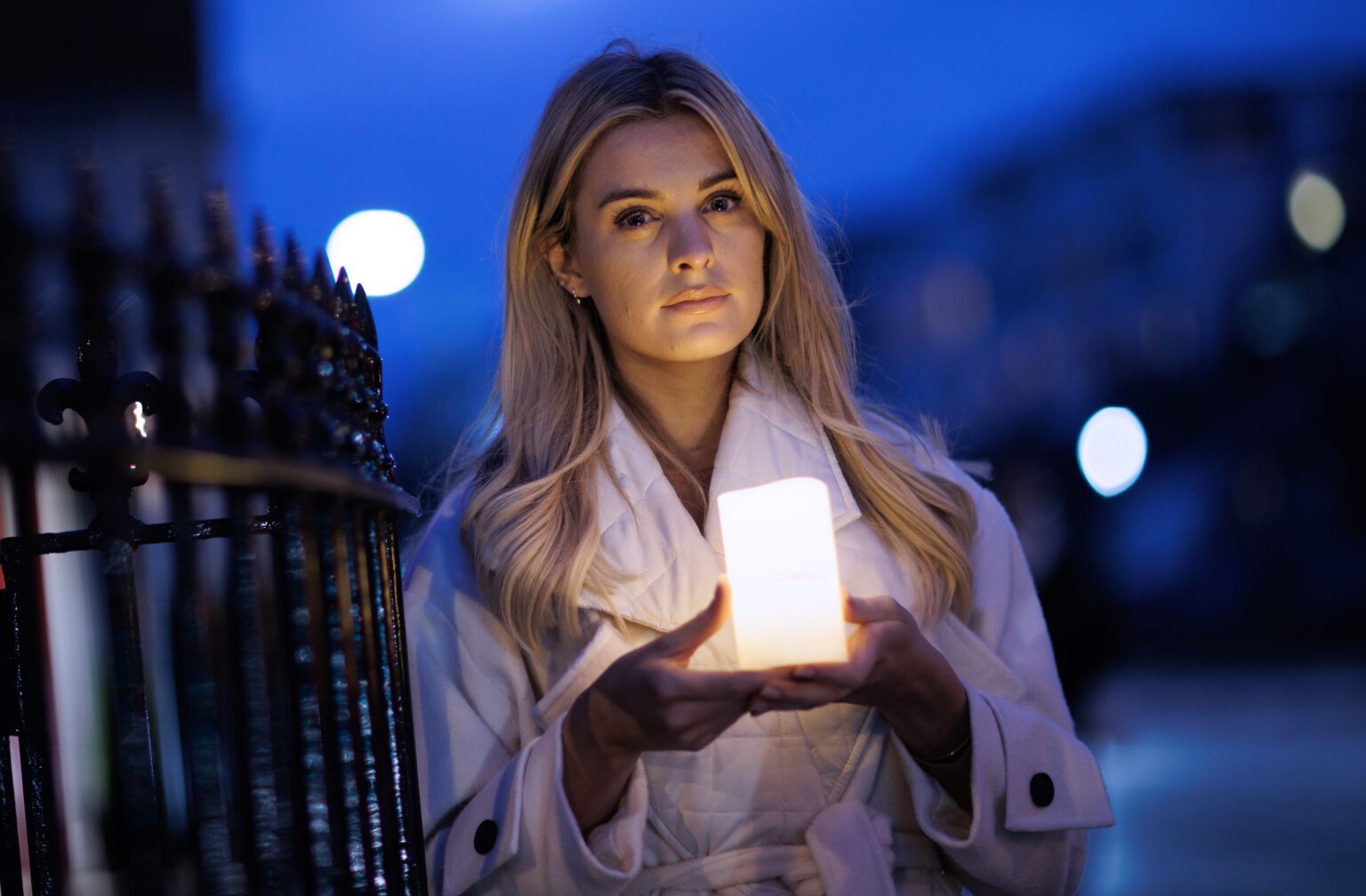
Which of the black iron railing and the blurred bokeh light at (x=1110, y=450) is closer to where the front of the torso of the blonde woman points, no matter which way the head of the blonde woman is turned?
the black iron railing

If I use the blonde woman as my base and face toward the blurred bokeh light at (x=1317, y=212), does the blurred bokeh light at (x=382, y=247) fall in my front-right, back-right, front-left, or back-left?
front-left

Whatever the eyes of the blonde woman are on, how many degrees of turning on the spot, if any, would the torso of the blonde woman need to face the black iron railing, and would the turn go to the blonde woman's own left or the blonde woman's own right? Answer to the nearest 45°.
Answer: approximately 45° to the blonde woman's own right

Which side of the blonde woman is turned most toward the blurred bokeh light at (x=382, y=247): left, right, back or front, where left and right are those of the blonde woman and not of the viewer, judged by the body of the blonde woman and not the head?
back

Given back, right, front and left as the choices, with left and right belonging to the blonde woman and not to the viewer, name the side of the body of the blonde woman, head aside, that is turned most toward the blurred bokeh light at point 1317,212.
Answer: back

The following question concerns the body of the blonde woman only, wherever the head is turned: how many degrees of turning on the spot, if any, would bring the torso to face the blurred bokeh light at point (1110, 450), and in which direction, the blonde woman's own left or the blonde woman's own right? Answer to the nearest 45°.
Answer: approximately 180°

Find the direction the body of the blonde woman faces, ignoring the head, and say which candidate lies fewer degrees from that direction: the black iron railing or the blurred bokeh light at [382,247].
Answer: the black iron railing

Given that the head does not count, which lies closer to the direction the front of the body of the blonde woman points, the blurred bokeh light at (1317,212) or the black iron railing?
the black iron railing

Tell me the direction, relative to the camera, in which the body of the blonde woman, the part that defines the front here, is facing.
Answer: toward the camera
